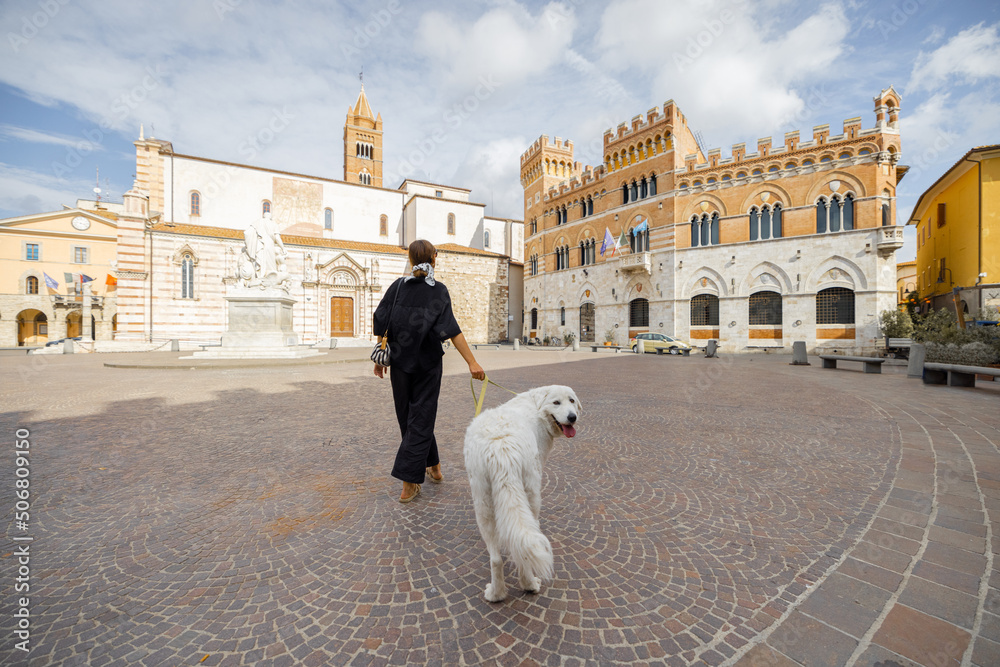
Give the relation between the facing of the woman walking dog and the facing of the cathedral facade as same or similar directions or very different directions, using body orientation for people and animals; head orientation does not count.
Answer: very different directions

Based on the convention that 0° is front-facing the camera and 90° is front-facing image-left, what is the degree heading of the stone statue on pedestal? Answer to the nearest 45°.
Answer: approximately 0°

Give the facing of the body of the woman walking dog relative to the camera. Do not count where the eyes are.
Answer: away from the camera

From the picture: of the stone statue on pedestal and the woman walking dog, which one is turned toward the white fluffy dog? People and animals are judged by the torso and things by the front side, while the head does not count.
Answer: the stone statue on pedestal

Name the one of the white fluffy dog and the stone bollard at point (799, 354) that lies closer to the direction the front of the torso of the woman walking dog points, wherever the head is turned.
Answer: the stone bollard

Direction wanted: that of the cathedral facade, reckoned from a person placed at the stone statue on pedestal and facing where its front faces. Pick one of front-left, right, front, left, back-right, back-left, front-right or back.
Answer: back

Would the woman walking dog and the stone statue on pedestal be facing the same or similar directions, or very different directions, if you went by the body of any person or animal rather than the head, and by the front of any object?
very different directions

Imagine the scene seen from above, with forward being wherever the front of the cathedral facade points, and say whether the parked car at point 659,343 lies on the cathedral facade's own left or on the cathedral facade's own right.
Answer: on the cathedral facade's own left

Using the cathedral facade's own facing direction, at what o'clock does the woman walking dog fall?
The woman walking dog is roughly at 12 o'clock from the cathedral facade.

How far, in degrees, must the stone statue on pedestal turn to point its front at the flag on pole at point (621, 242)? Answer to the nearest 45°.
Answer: approximately 90° to its left

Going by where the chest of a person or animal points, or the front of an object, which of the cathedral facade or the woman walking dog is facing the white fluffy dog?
the cathedral facade

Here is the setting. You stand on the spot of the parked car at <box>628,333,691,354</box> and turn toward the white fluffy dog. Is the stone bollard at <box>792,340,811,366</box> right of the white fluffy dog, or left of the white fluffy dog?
left

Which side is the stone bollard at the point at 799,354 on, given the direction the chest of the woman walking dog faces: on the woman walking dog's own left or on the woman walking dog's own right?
on the woman walking dog's own right
